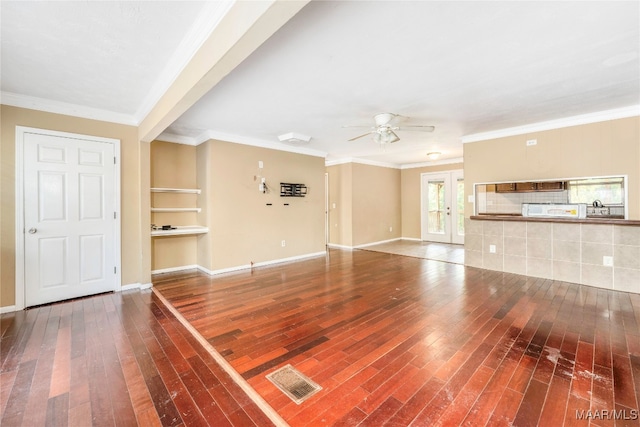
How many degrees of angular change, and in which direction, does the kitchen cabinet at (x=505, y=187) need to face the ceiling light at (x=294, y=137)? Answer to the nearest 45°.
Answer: approximately 45° to its right

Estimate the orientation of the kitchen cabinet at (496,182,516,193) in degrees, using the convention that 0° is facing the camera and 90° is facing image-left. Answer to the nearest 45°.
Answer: approximately 0°

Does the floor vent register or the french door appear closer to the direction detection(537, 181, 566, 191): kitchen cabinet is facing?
the floor vent register
